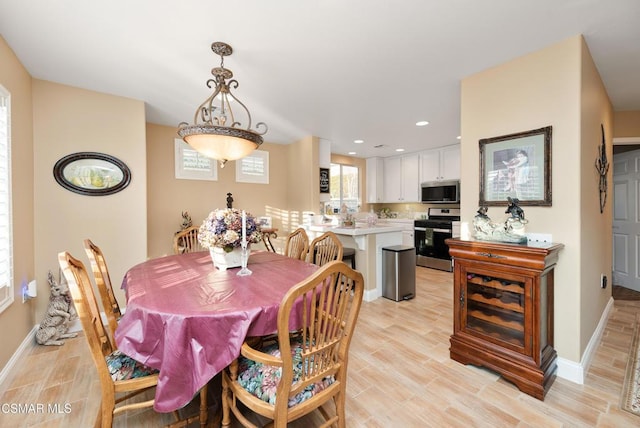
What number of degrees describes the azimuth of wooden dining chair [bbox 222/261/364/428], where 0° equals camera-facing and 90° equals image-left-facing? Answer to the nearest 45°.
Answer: approximately 135°

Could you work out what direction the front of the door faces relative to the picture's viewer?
facing the viewer and to the left of the viewer

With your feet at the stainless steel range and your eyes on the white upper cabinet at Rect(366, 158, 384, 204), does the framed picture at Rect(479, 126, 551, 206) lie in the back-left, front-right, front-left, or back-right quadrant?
back-left

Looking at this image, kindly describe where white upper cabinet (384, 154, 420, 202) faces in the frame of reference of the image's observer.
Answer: facing the viewer

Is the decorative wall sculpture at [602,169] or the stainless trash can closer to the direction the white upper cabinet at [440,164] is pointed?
the stainless trash can

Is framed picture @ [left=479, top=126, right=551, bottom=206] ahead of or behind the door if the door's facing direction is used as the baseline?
ahead

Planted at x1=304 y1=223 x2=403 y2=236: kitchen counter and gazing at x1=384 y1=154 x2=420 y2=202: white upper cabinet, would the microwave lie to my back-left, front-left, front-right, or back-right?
front-right

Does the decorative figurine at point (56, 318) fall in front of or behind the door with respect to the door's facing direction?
in front

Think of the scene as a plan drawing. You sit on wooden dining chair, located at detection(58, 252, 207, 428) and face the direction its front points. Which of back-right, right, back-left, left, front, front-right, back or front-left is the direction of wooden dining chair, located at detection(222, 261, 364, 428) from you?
front-right

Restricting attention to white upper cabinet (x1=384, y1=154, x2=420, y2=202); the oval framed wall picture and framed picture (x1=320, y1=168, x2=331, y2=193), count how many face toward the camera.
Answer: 3

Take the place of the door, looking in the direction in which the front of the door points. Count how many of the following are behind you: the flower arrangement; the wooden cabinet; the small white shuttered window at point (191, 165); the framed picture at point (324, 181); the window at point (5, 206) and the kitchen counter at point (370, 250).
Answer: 0

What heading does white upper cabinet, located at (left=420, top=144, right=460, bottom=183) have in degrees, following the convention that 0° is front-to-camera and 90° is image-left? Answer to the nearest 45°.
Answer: approximately 45°

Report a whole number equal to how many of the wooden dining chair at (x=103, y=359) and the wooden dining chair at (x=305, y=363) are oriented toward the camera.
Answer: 0
